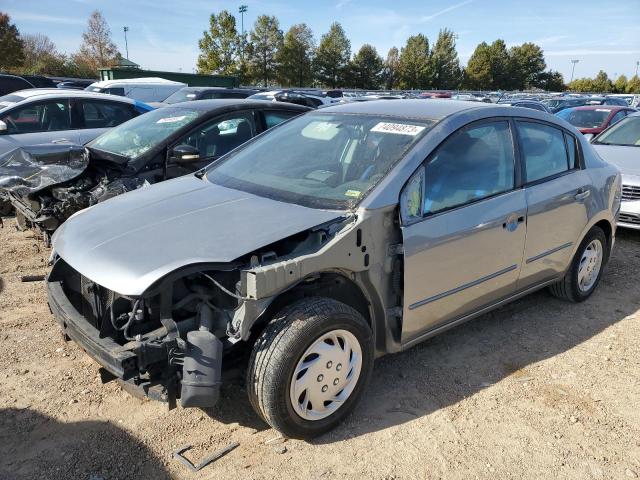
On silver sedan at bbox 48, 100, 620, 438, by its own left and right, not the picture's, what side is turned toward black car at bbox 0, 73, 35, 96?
right

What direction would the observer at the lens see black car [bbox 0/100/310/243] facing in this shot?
facing the viewer and to the left of the viewer

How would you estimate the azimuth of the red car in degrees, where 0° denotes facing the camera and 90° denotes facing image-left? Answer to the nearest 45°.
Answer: approximately 45°

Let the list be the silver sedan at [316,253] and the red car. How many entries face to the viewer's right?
0

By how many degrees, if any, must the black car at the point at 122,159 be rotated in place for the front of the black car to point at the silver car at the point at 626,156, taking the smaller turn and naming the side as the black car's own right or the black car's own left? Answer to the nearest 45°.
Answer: approximately 135° to the black car's own left

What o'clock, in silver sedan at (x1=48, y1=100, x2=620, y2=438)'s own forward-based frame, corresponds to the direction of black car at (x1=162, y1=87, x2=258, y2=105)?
The black car is roughly at 4 o'clock from the silver sedan.

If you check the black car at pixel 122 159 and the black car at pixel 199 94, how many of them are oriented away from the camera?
0

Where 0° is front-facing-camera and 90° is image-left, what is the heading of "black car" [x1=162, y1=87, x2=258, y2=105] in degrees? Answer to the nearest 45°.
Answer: approximately 45°

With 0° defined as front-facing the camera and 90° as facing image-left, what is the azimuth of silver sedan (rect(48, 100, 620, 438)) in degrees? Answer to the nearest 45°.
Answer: approximately 45°

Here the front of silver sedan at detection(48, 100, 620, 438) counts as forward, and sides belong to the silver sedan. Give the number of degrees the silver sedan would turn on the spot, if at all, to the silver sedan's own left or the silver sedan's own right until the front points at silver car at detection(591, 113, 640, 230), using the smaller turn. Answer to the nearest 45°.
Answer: approximately 180°

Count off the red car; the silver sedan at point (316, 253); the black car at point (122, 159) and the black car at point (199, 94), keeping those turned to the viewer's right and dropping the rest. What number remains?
0

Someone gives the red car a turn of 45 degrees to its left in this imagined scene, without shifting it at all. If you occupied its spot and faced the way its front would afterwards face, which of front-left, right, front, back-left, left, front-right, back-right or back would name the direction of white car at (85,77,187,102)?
right

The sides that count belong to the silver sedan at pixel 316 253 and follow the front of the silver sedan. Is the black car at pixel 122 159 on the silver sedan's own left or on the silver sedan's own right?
on the silver sedan's own right

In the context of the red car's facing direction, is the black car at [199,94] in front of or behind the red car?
in front

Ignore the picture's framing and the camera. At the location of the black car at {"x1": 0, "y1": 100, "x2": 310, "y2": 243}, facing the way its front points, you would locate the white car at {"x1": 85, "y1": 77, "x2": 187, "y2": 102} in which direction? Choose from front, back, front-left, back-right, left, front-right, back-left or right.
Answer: back-right

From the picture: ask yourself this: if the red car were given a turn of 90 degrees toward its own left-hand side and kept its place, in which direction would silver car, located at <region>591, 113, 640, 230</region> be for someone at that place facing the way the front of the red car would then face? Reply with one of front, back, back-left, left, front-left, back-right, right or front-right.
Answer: front-right

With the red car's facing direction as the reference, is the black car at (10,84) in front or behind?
in front

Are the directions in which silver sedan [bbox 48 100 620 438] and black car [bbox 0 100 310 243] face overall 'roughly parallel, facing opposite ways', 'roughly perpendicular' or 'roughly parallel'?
roughly parallel
